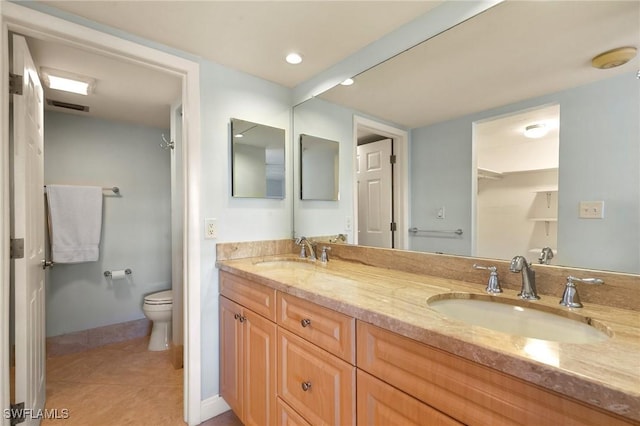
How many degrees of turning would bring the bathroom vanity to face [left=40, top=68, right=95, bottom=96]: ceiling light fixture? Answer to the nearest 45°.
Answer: approximately 45° to its right

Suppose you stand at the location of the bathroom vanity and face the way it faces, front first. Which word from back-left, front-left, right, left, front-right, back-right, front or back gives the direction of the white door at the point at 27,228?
front-right

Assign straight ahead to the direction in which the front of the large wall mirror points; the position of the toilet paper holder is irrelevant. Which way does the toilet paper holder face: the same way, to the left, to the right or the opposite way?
to the left

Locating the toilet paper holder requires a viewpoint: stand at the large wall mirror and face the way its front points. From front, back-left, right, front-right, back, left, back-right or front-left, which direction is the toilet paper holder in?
front-right

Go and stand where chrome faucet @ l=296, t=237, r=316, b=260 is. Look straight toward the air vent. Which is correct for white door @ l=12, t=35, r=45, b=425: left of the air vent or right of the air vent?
left

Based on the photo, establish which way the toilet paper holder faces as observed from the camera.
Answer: facing the viewer

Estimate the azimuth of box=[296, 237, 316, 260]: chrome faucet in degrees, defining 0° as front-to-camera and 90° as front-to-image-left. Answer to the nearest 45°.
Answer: approximately 45°

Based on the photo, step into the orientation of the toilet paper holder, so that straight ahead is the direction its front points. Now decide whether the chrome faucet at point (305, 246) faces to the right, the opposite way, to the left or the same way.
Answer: to the right

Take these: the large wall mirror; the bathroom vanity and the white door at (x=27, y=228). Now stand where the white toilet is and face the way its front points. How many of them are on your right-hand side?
0

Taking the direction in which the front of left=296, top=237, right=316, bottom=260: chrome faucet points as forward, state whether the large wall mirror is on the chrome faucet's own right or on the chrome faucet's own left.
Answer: on the chrome faucet's own left

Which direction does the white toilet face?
to the viewer's left

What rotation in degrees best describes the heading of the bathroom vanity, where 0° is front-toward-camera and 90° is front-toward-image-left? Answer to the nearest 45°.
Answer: approximately 45°

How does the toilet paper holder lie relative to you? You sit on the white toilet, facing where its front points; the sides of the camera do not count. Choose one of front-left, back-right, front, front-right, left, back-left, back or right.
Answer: front-right

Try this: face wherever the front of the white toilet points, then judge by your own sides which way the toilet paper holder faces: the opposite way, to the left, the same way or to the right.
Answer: to the left

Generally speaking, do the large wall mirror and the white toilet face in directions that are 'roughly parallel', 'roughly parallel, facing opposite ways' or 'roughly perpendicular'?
roughly parallel
